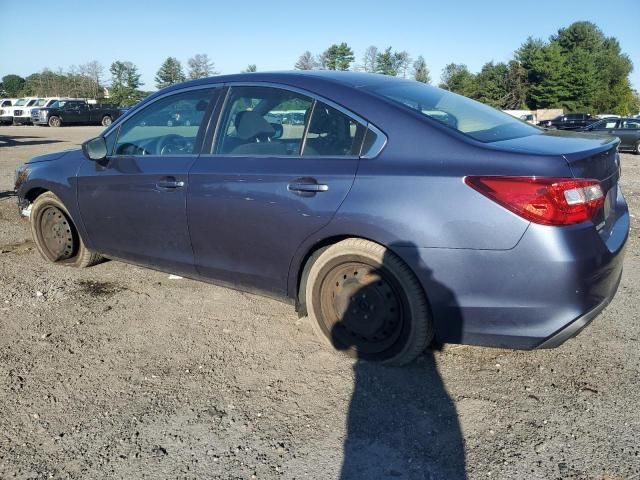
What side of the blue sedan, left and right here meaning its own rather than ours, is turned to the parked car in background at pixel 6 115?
front

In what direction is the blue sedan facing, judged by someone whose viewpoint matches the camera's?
facing away from the viewer and to the left of the viewer

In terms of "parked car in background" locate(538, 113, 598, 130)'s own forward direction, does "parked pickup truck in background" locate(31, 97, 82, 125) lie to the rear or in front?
in front

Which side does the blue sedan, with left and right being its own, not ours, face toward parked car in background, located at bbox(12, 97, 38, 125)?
front

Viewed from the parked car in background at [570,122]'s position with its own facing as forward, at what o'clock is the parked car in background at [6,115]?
the parked car in background at [6,115] is roughly at 1 o'clock from the parked car in background at [570,122].

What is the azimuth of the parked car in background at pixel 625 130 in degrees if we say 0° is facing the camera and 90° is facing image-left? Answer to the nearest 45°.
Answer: approximately 90°

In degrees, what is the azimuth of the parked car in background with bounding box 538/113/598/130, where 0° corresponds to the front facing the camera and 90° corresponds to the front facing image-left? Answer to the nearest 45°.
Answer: approximately 45°

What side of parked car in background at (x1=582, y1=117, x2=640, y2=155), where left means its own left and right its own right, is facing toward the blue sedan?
left

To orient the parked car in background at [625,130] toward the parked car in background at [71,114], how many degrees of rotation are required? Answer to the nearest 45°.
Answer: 0° — it already faces it

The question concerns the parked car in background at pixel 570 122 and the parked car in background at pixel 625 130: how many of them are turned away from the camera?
0

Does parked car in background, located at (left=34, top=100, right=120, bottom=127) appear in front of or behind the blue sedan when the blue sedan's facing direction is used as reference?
in front

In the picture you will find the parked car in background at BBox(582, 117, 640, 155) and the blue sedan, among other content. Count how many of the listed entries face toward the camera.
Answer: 0
